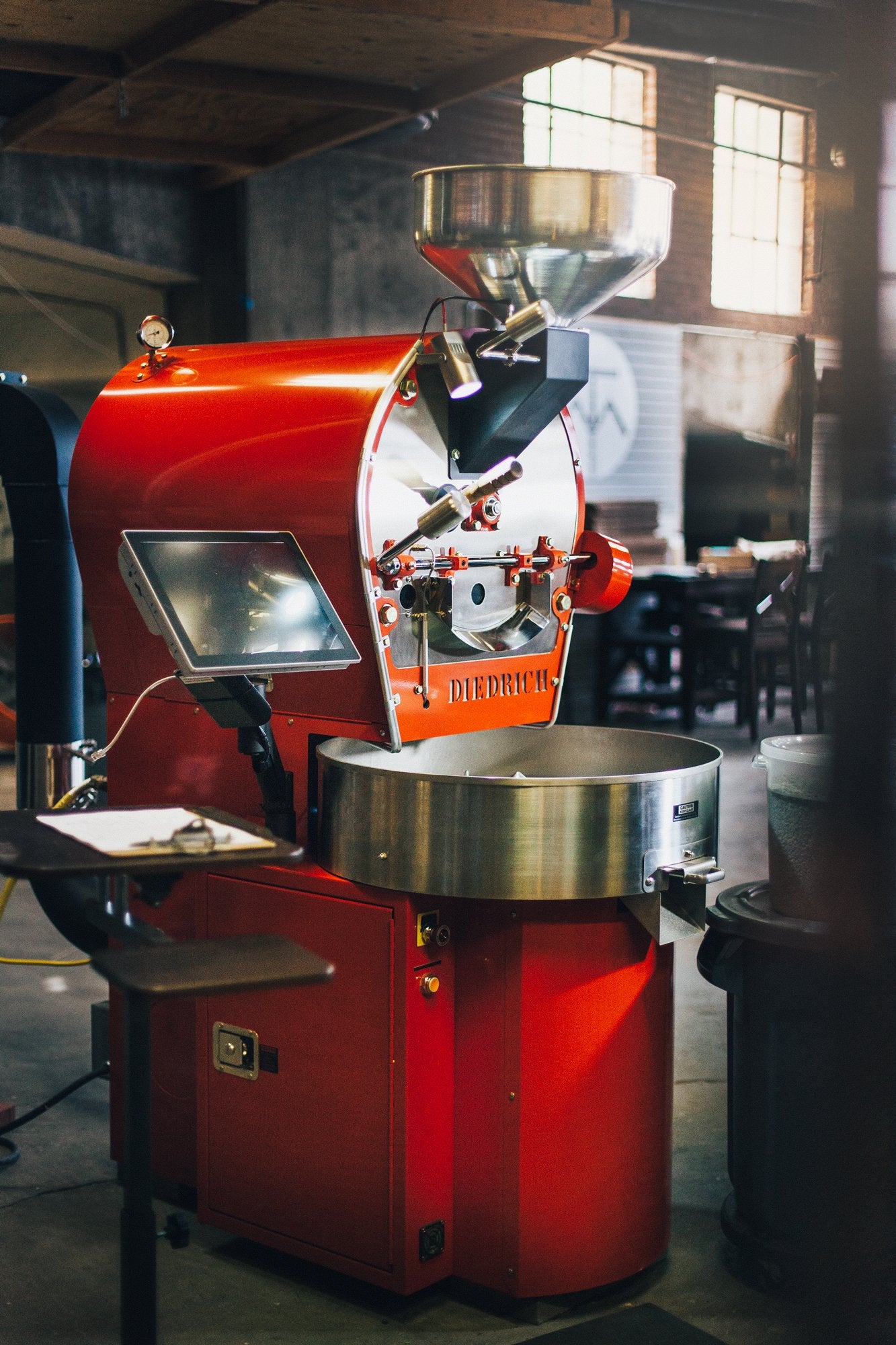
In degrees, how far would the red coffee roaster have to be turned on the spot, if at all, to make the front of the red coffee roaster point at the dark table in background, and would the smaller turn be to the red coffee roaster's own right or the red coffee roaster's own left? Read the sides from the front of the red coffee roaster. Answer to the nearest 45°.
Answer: approximately 135° to the red coffee roaster's own left

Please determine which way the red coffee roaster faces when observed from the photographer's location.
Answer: facing the viewer and to the right of the viewer

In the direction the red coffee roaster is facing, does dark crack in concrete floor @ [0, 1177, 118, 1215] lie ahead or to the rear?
to the rear

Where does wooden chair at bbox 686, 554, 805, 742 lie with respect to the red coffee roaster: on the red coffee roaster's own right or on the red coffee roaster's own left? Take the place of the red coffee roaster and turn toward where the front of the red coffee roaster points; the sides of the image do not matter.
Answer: on the red coffee roaster's own left

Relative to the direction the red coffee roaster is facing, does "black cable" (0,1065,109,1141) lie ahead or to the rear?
to the rear
